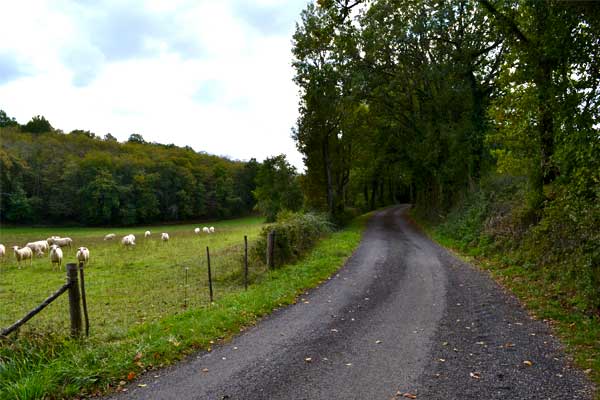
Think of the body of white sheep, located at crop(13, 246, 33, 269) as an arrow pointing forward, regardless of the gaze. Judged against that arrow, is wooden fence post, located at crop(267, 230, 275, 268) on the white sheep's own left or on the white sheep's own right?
on the white sheep's own left

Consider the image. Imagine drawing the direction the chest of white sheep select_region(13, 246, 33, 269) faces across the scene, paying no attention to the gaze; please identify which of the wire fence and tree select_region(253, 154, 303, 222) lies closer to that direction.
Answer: the wire fence

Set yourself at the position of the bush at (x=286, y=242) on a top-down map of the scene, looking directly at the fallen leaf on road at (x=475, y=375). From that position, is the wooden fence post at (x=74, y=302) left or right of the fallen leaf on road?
right
